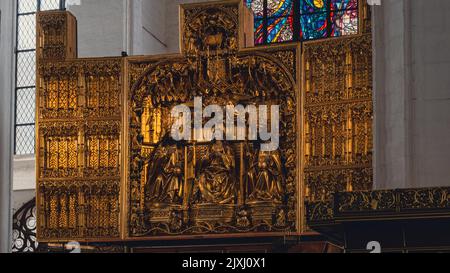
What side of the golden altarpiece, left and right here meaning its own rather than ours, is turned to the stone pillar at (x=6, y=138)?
right

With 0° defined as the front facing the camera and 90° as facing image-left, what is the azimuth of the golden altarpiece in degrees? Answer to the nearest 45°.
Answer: approximately 0°
